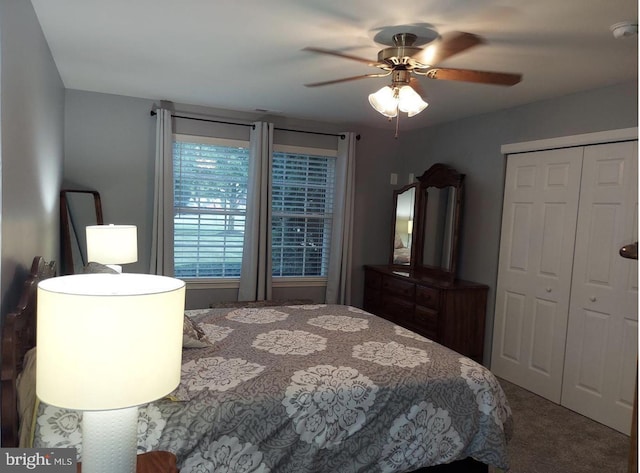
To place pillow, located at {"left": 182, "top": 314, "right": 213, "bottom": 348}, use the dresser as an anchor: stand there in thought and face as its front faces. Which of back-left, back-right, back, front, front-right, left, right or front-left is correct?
front

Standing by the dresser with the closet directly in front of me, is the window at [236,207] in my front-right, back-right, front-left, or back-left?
back-right

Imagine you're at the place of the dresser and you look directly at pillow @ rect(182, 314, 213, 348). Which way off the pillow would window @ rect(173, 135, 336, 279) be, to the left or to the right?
right

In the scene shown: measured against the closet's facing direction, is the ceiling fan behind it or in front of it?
in front

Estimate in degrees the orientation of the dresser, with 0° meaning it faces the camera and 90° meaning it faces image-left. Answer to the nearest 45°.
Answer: approximately 45°

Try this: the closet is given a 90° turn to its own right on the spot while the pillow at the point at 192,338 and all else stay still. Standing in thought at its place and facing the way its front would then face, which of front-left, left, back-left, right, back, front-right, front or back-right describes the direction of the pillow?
left

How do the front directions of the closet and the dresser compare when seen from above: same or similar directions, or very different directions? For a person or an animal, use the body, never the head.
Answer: same or similar directions

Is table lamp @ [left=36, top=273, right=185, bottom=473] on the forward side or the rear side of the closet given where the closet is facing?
on the forward side

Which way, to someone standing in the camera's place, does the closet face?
facing the viewer and to the left of the viewer

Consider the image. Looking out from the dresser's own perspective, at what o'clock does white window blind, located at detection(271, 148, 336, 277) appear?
The white window blind is roughly at 2 o'clock from the dresser.

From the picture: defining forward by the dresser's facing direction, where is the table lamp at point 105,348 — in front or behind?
in front

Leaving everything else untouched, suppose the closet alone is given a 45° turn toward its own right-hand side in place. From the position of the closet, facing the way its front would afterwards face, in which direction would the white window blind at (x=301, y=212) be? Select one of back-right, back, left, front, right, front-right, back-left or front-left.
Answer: front

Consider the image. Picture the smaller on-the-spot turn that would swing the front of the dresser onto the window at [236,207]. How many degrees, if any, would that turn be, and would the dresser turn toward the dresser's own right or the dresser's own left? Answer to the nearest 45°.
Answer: approximately 45° to the dresser's own right

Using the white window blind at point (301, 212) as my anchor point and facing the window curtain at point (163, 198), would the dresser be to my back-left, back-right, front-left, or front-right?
back-left

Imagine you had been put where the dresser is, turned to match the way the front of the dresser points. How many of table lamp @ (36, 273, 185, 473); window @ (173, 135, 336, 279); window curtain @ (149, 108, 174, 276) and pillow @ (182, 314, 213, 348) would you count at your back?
0

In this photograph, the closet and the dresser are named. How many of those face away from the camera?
0

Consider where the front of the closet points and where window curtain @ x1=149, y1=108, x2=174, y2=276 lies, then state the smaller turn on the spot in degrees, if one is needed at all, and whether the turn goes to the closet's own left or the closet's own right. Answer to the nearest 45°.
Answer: approximately 45° to the closet's own right

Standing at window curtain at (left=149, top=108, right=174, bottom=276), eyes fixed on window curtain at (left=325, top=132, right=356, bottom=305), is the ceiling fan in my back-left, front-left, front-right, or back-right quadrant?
front-right
